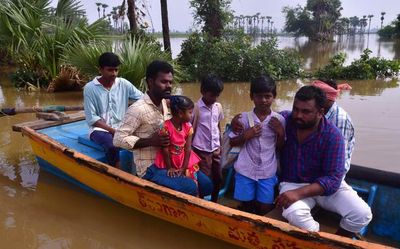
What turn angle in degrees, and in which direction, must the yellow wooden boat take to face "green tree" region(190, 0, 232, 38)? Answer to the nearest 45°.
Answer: approximately 45° to its right

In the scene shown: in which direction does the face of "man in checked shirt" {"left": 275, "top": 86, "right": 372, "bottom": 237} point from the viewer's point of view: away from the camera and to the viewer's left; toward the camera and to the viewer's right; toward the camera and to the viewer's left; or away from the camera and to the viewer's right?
toward the camera and to the viewer's left

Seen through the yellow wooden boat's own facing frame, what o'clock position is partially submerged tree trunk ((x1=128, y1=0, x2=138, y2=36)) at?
The partially submerged tree trunk is roughly at 1 o'clock from the yellow wooden boat.

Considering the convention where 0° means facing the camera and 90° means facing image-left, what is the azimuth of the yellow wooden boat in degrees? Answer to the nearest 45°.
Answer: approximately 135°

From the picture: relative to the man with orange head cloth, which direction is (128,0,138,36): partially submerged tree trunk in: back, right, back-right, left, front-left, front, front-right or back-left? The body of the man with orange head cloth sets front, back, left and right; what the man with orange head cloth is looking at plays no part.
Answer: front-right

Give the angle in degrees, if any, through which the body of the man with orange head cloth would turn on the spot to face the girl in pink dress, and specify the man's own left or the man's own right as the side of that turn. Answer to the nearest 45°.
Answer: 0° — they already face them

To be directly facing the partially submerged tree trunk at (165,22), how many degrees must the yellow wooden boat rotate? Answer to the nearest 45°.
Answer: approximately 45° to its right

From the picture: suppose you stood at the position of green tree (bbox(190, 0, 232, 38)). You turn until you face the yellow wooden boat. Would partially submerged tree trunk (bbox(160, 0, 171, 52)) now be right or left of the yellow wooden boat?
right

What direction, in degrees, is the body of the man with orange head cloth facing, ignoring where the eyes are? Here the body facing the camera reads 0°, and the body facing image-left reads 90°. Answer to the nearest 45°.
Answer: approximately 90°

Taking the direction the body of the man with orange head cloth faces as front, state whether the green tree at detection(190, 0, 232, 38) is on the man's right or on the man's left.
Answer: on the man's right
